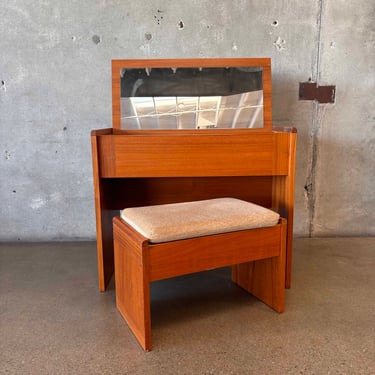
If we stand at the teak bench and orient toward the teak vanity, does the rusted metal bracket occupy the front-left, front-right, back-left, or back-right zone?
front-right

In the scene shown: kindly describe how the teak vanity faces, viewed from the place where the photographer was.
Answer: facing the viewer

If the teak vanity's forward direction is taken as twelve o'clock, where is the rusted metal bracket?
The rusted metal bracket is roughly at 8 o'clock from the teak vanity.

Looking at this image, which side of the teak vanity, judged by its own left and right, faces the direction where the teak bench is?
front

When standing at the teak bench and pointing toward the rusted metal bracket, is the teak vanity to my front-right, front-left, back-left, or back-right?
front-left

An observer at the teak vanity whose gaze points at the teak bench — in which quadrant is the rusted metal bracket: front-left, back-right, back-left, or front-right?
back-left

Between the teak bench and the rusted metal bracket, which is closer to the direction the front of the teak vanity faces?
the teak bench
